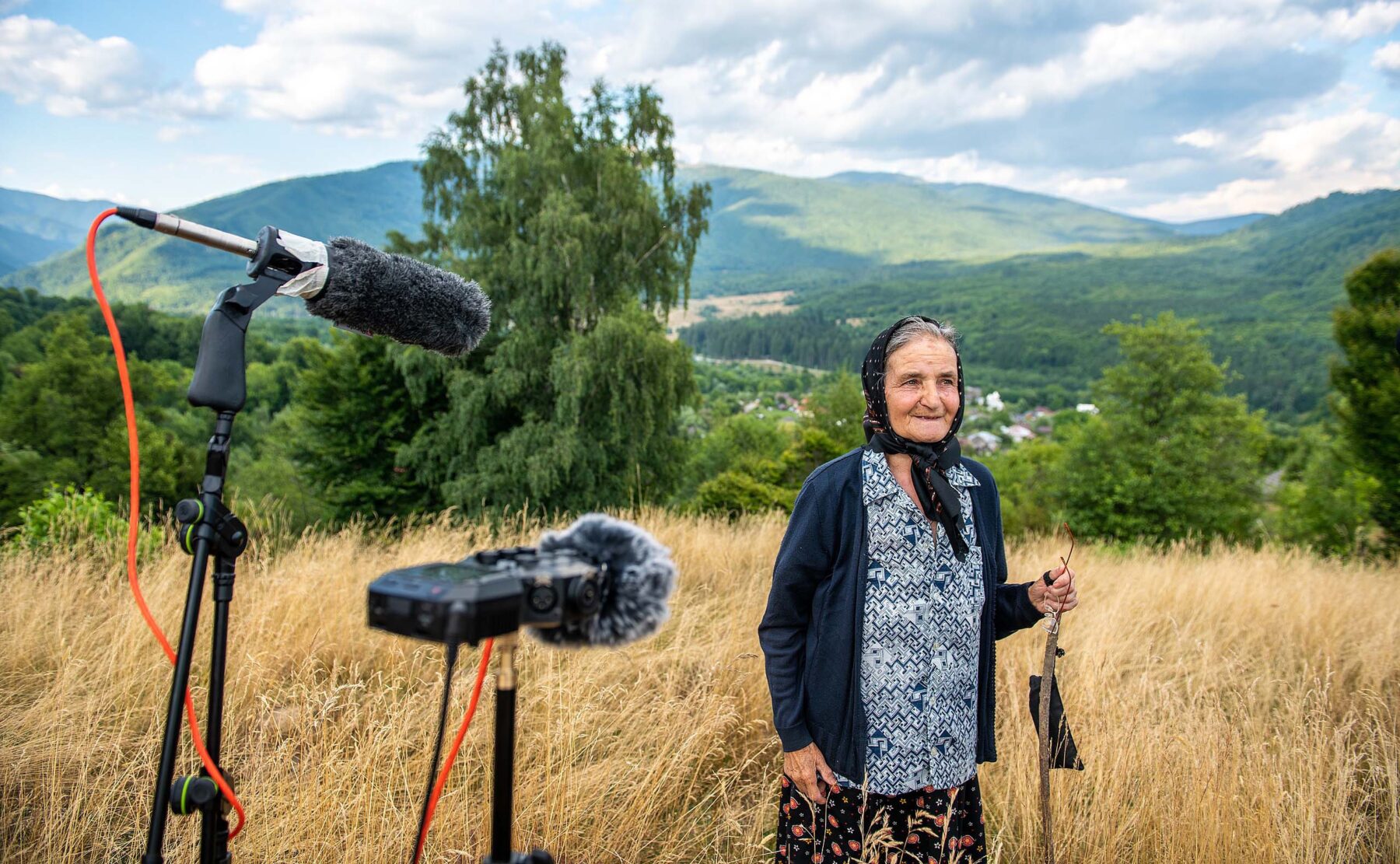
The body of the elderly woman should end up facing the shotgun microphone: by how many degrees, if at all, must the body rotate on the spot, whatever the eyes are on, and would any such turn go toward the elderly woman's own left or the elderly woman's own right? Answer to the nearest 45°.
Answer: approximately 90° to the elderly woman's own right

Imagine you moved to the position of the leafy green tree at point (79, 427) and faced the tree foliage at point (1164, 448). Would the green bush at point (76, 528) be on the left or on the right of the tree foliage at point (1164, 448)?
right

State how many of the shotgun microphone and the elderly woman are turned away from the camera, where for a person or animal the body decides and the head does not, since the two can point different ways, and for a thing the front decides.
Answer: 0

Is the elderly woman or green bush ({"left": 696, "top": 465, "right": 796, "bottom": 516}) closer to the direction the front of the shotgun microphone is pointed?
the elderly woman

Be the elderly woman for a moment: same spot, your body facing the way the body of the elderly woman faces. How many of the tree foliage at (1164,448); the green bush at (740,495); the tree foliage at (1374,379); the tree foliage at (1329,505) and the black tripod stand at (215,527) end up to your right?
1

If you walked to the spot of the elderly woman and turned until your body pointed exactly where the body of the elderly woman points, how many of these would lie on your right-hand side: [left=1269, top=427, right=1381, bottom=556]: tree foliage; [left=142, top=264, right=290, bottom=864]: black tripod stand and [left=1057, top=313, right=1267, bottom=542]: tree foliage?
1

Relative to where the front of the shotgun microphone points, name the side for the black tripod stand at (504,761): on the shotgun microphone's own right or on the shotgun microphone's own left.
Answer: on the shotgun microphone's own right

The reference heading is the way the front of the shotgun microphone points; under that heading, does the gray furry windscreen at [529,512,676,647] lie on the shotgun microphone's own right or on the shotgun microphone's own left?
on the shotgun microphone's own right

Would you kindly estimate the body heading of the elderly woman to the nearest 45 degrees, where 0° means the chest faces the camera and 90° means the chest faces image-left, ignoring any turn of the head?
approximately 315°

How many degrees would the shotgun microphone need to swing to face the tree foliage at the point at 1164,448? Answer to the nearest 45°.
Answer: approximately 45° to its left

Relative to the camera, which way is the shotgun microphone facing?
to the viewer's right

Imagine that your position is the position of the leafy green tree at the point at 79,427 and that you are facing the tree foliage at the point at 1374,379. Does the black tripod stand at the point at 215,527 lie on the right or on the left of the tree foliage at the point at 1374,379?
right

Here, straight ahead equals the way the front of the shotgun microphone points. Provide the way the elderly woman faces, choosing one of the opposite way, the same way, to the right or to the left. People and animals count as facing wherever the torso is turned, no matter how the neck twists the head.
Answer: to the right

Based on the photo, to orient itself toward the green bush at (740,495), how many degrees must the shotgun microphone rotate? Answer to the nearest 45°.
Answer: approximately 45° to its left
